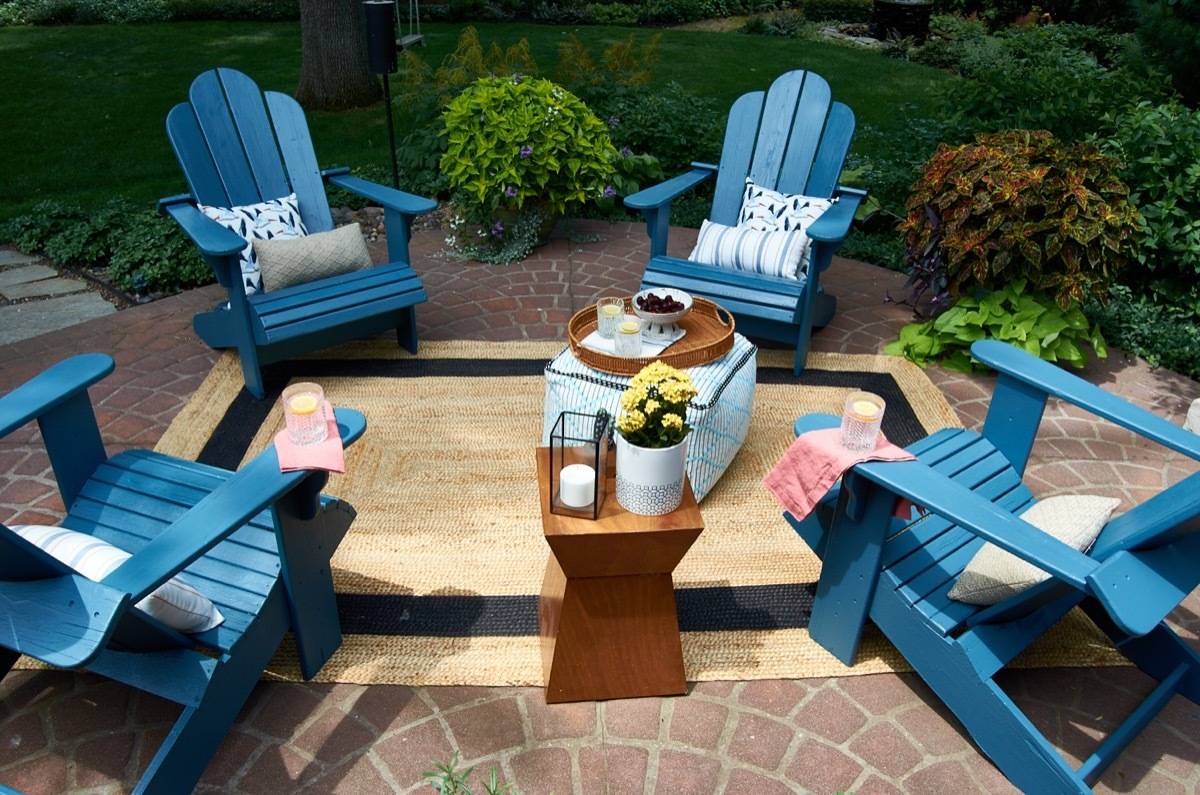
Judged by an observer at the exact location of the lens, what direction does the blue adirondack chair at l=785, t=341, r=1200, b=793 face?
facing away from the viewer and to the left of the viewer

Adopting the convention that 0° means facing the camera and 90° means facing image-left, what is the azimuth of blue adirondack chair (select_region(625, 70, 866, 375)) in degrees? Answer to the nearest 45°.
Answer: approximately 45°

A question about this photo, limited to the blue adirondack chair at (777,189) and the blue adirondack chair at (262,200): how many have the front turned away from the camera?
0

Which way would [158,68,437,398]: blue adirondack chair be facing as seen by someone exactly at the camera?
facing the viewer and to the right of the viewer

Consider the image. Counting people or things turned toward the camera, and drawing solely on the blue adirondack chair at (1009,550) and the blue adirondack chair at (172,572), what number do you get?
0

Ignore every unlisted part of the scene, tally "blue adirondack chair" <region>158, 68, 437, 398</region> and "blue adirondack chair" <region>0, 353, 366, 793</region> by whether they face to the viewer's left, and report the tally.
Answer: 0

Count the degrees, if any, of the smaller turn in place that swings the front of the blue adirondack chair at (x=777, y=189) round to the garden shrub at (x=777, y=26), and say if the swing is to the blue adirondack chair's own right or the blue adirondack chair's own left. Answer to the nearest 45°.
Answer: approximately 135° to the blue adirondack chair's own right

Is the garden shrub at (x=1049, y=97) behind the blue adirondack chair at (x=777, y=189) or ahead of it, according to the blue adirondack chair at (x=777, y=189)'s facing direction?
behind

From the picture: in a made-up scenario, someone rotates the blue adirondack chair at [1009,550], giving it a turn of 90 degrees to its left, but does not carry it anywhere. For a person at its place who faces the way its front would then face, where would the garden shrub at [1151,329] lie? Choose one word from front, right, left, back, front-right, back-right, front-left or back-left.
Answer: back-right

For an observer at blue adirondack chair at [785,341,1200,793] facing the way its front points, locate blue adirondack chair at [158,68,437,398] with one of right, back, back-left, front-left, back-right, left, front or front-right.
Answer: front-left

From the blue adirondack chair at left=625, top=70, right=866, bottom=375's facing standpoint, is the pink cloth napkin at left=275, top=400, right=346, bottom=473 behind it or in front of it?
in front

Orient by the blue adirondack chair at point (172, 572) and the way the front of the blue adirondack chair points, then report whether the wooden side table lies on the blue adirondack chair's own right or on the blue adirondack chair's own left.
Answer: on the blue adirondack chair's own right

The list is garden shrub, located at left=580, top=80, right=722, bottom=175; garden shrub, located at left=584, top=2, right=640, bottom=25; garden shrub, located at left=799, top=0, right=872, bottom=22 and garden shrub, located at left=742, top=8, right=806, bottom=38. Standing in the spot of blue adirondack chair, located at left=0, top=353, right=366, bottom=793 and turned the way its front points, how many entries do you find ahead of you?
4

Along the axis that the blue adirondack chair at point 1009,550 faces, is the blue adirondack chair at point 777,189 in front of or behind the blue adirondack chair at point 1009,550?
in front

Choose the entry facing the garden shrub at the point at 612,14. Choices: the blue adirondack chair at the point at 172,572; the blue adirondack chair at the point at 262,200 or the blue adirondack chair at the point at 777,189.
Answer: the blue adirondack chair at the point at 172,572

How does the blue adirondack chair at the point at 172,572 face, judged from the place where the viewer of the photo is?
facing away from the viewer and to the right of the viewer

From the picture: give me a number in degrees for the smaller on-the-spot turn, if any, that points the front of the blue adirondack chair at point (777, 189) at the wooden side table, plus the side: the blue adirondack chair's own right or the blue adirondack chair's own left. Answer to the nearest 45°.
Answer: approximately 45° to the blue adirondack chair's own left

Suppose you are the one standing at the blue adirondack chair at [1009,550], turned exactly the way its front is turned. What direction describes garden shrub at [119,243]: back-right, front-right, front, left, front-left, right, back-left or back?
front-left

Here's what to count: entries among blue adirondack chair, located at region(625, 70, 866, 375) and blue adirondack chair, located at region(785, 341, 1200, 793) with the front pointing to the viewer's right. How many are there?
0

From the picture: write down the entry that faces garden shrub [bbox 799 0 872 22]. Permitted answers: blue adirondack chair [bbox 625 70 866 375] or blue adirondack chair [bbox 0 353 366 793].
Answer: blue adirondack chair [bbox 0 353 366 793]
